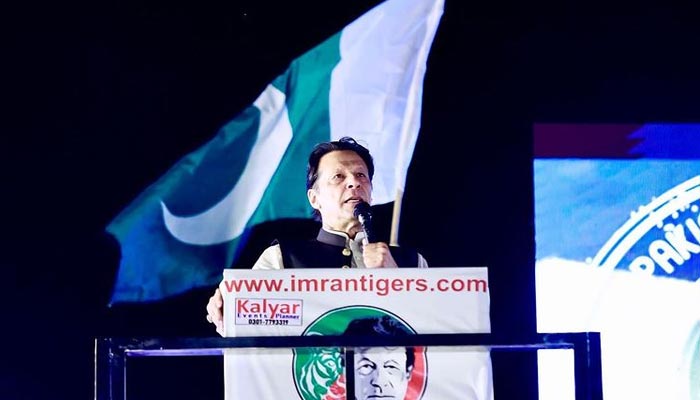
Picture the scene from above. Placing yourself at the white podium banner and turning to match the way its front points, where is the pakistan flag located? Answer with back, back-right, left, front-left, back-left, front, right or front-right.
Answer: back

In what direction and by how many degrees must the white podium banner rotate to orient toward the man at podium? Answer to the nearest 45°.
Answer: approximately 180°

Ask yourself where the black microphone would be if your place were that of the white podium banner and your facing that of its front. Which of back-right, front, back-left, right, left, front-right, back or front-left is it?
back

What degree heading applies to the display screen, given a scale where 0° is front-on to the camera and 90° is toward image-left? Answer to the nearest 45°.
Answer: approximately 0°
